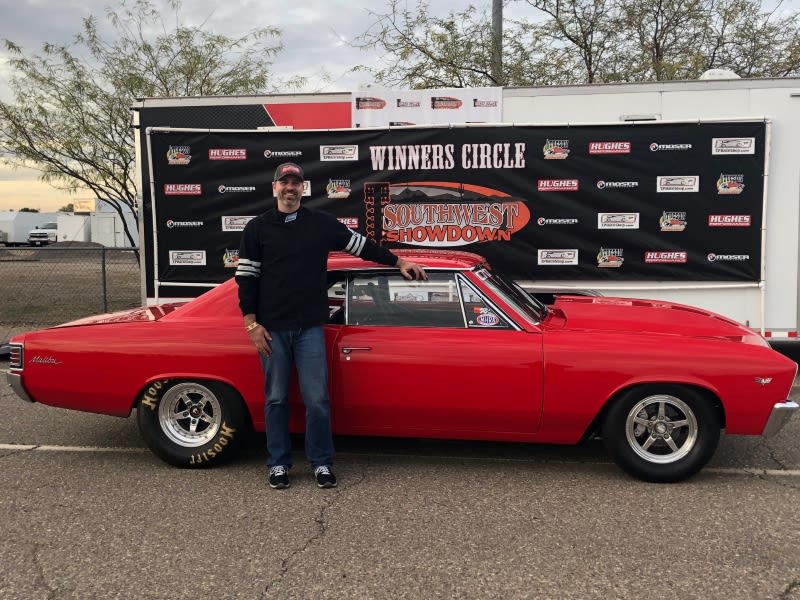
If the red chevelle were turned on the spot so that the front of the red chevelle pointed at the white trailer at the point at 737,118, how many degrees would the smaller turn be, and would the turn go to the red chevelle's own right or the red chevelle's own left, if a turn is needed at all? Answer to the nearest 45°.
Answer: approximately 45° to the red chevelle's own left

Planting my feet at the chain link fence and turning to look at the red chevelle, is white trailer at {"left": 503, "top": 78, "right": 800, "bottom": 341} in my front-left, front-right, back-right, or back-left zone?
front-left

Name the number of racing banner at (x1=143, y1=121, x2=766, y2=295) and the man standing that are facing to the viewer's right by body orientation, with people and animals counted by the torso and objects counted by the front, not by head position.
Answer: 0

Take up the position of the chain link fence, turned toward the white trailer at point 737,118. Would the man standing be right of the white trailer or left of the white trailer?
right

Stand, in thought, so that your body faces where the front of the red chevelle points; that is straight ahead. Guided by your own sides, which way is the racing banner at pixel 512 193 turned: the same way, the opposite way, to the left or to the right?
to the right

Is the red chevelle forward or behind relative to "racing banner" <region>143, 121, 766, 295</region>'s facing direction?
forward

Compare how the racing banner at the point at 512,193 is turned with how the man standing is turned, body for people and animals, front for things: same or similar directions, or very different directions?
same or similar directions

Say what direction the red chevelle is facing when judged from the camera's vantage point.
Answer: facing to the right of the viewer

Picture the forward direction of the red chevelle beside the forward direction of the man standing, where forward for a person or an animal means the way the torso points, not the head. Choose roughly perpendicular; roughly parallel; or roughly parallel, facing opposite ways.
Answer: roughly perpendicular

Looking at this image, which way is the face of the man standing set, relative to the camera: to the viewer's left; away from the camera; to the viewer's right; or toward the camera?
toward the camera

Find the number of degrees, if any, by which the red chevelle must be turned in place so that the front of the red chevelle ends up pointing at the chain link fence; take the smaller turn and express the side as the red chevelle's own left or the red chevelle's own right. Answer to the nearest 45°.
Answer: approximately 135° to the red chevelle's own left

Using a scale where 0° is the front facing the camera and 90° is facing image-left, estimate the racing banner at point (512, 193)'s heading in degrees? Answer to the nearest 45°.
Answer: approximately 0°

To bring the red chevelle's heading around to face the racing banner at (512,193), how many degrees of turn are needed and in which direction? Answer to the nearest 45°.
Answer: approximately 90° to its left

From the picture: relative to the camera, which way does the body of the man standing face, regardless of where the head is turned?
toward the camera

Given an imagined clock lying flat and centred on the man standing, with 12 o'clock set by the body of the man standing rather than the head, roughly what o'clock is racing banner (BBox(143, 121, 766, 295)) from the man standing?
The racing banner is roughly at 7 o'clock from the man standing.

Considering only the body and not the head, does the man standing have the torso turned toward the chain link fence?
no

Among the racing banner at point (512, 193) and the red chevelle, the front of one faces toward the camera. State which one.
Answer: the racing banner

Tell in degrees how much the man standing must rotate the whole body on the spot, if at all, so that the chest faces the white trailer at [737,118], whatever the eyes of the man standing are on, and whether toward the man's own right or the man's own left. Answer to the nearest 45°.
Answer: approximately 135° to the man's own left

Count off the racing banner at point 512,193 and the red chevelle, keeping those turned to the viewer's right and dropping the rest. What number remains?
1

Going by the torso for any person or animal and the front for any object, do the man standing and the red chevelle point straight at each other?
no
